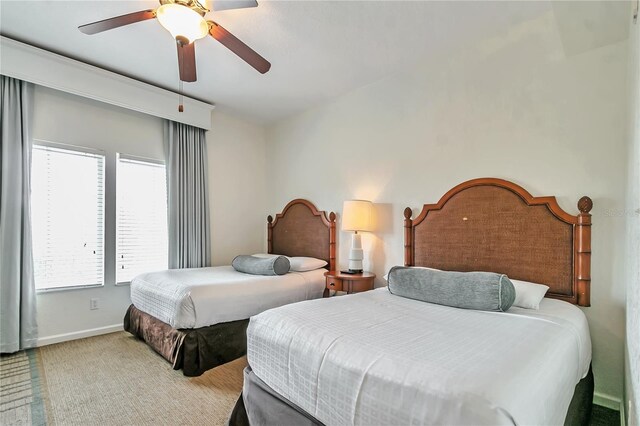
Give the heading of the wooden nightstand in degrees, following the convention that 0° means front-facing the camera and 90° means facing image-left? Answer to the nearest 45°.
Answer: approximately 45°

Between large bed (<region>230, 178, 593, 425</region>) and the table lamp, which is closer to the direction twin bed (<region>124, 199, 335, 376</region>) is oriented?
the large bed

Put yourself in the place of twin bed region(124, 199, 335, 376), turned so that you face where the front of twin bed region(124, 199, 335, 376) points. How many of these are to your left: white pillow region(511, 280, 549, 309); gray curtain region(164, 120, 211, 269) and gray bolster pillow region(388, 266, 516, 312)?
2

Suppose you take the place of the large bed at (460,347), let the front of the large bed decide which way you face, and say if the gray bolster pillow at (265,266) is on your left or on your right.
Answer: on your right

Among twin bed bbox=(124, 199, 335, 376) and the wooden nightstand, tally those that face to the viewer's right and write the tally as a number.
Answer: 0

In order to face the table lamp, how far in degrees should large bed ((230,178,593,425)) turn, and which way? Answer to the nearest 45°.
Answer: approximately 90° to its right

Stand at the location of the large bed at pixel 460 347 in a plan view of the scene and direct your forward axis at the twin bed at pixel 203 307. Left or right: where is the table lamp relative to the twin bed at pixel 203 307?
right

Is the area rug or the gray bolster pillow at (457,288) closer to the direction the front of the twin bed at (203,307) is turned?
the area rug

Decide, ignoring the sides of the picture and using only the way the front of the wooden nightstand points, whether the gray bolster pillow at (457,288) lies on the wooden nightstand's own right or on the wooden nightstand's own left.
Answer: on the wooden nightstand's own left

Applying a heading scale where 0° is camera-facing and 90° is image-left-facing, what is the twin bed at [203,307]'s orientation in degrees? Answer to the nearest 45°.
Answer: approximately 45°

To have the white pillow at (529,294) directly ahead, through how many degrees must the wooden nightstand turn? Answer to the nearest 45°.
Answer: approximately 90° to its left

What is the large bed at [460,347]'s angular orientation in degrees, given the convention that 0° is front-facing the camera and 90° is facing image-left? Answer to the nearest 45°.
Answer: approximately 45°

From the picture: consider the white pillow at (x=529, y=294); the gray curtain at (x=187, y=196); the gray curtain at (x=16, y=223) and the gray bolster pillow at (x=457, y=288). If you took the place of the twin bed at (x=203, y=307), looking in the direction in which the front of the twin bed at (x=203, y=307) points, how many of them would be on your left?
2
